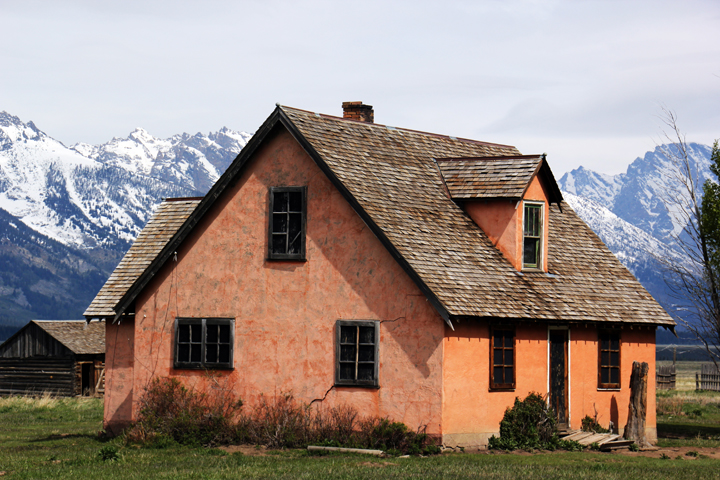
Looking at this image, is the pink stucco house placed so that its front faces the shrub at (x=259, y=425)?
no

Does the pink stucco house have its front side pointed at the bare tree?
no

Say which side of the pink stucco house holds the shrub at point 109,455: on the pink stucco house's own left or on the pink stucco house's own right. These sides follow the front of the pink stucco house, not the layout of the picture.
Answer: on the pink stucco house's own right

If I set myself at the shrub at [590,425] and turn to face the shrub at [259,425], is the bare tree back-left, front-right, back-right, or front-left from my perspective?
back-right

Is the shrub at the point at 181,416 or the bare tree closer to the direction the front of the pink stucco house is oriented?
the bare tree

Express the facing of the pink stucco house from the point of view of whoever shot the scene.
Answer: facing the viewer and to the right of the viewer

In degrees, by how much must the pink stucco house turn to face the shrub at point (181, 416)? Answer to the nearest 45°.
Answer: approximately 135° to its right
